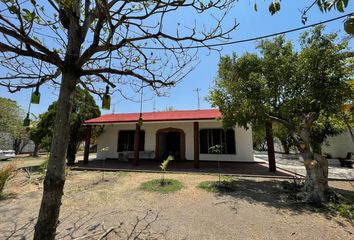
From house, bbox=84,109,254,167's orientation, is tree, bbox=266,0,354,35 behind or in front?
in front

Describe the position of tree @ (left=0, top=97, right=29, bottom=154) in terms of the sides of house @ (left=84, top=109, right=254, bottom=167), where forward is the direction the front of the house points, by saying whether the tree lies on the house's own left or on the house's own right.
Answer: on the house's own right

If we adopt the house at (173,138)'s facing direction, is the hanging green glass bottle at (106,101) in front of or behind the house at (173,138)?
in front

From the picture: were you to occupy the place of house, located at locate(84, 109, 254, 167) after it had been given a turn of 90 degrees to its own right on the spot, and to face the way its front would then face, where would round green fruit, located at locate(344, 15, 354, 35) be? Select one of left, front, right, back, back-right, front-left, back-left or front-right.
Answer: left

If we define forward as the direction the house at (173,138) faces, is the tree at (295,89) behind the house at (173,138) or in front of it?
in front

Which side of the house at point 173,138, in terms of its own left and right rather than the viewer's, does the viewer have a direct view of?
front

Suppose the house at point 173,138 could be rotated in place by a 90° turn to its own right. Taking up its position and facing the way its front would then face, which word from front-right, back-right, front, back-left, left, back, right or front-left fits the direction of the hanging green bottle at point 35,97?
left

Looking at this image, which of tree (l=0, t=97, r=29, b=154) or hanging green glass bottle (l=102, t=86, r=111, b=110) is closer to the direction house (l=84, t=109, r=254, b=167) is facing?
the hanging green glass bottle
